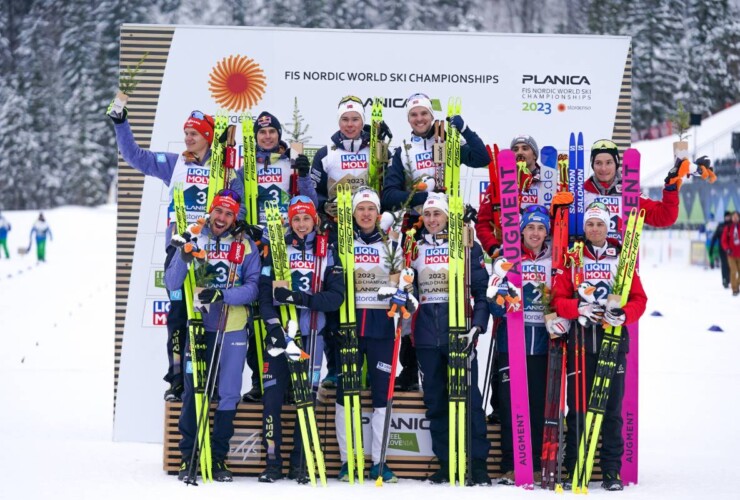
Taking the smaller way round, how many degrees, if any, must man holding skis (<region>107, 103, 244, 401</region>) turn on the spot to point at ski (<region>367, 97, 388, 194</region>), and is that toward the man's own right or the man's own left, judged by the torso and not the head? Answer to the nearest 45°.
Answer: approximately 90° to the man's own left

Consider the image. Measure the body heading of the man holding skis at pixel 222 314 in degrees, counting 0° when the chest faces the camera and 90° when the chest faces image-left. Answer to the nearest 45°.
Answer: approximately 0°

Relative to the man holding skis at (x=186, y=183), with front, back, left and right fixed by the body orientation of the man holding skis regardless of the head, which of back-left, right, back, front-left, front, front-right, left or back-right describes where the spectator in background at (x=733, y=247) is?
back-left

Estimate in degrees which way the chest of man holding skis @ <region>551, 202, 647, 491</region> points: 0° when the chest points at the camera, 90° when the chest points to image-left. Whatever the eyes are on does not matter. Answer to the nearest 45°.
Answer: approximately 0°
